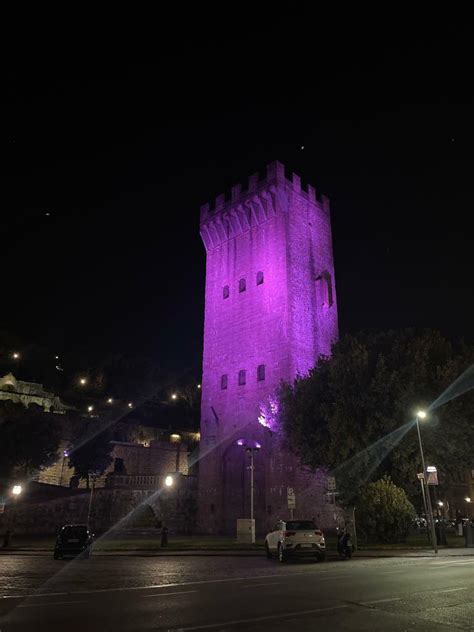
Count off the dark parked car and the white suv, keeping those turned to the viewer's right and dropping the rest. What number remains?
0

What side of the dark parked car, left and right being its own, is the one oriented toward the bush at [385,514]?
right

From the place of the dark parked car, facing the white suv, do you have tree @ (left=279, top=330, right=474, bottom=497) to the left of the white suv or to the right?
left

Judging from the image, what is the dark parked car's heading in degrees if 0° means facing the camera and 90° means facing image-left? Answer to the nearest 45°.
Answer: approximately 180°

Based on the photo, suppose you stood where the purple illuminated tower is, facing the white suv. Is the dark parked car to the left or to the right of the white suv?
right

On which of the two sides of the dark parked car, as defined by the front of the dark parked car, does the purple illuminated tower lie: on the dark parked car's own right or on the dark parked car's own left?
on the dark parked car's own right

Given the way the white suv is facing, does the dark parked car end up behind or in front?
in front

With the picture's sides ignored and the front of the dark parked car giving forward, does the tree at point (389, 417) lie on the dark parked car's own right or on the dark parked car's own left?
on the dark parked car's own right

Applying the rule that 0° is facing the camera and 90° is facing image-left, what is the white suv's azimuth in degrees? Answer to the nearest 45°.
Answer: approximately 135°

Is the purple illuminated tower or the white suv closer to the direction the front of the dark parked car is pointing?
the purple illuminated tower
